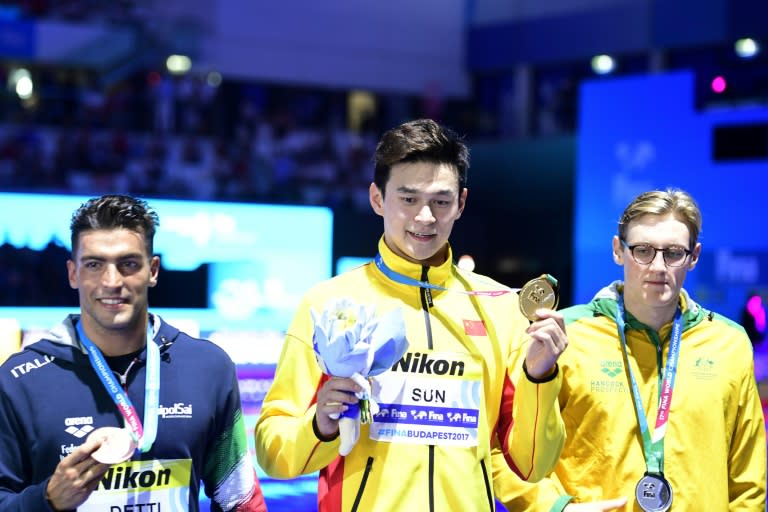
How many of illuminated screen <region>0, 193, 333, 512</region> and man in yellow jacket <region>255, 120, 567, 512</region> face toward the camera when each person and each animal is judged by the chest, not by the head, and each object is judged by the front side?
2

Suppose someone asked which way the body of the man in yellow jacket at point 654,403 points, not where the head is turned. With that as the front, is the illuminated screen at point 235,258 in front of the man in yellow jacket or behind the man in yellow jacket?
behind

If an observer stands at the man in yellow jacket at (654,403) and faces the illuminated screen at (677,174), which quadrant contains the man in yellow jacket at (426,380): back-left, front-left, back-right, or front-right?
back-left

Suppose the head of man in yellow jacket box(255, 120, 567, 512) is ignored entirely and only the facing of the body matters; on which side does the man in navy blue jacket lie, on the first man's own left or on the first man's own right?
on the first man's own right

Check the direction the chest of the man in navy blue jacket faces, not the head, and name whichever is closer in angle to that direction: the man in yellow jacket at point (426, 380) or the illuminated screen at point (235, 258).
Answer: the man in yellow jacket

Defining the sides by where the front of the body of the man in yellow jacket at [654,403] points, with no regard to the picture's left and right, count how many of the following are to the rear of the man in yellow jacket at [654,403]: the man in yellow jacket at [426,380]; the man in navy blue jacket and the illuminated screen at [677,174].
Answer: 1
